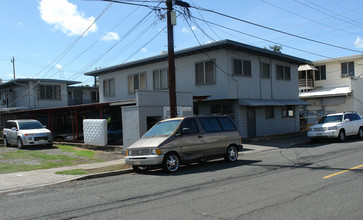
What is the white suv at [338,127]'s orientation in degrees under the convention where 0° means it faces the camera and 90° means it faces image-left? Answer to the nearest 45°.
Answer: approximately 45°

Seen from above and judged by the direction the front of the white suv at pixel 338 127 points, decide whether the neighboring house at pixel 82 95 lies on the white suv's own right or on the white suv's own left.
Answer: on the white suv's own right

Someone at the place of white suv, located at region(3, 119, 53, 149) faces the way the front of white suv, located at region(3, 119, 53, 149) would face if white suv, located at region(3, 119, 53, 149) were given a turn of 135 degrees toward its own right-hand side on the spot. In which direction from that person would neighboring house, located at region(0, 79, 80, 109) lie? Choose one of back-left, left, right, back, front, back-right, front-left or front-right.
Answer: right

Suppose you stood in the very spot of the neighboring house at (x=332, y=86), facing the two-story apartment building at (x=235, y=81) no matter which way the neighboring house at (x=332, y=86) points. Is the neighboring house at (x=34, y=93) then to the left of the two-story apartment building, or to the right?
right

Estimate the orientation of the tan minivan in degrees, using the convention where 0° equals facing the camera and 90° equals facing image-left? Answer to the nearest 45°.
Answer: approximately 45°

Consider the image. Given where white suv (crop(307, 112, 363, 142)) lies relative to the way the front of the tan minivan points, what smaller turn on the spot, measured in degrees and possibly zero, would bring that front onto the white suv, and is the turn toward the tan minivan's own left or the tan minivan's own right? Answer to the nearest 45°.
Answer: approximately 180°

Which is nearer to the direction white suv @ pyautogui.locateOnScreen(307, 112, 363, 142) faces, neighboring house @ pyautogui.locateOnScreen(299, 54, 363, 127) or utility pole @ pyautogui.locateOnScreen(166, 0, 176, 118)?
the utility pole

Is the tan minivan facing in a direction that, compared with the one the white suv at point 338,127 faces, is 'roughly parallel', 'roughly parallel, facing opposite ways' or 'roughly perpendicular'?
roughly parallel

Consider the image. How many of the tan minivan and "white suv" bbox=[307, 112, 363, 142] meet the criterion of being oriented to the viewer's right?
0

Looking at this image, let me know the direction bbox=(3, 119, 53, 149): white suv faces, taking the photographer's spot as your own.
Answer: facing the viewer and to the right of the viewer

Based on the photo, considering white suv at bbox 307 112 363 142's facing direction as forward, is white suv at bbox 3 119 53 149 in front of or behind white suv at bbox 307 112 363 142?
in front

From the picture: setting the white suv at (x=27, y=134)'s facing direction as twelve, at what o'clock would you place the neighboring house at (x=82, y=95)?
The neighboring house is roughly at 8 o'clock from the white suv.

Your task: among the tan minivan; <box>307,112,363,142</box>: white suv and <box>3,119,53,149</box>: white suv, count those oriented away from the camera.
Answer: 0

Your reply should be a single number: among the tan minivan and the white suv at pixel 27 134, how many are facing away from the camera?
0

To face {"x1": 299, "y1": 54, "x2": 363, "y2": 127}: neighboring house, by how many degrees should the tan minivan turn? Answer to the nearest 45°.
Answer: approximately 180°
